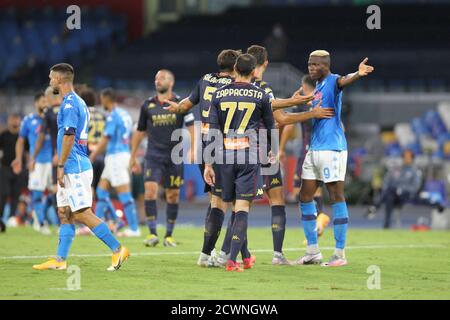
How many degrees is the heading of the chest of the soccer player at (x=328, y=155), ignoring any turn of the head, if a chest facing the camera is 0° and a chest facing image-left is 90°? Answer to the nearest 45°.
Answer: approximately 45°

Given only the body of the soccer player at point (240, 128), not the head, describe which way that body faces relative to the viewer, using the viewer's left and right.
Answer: facing away from the viewer

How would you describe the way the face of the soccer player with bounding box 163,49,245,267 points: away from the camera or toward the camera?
away from the camera

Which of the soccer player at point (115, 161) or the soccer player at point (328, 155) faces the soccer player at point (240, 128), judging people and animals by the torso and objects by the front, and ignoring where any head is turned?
the soccer player at point (328, 155)

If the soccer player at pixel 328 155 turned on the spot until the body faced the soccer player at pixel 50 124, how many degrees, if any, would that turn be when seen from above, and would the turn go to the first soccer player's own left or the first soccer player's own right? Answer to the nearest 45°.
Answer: approximately 90° to the first soccer player's own right
